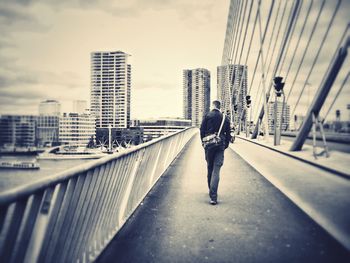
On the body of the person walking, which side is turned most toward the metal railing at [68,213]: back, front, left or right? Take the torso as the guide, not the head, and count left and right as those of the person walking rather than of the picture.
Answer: back

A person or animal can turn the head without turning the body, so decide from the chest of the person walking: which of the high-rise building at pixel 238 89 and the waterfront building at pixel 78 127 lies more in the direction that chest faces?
the high-rise building

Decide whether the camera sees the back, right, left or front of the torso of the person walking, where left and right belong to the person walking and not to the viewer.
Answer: back

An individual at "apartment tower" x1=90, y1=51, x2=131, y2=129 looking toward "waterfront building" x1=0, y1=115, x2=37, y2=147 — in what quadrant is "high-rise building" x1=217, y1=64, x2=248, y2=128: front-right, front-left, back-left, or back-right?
back-left

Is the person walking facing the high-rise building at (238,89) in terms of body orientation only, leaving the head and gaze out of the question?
yes

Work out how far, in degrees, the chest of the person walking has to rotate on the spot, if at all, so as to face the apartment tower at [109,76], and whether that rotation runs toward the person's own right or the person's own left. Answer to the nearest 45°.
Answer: approximately 45° to the person's own left

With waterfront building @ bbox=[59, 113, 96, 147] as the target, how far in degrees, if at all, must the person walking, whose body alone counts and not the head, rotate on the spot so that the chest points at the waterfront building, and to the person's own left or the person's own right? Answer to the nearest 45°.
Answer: approximately 90° to the person's own left
